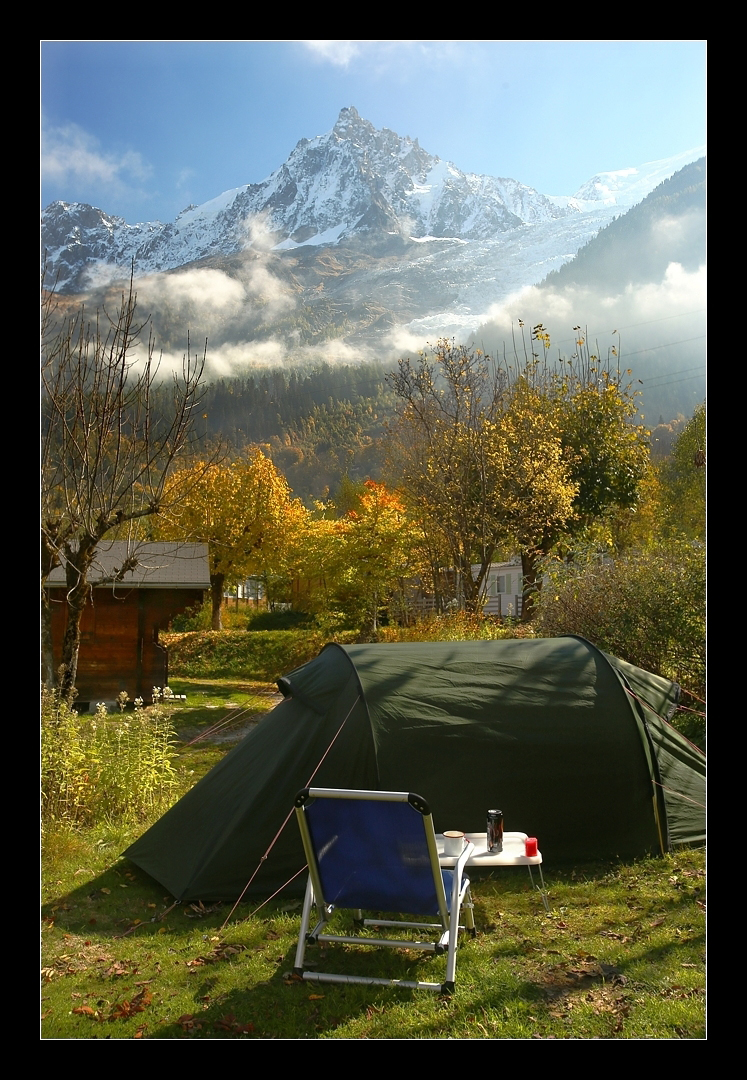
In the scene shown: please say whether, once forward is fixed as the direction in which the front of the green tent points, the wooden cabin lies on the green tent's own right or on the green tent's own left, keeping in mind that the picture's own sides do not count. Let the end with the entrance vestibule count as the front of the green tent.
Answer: on the green tent's own right

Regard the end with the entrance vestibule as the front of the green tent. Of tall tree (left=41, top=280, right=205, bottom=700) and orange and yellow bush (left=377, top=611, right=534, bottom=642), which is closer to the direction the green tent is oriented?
the tall tree

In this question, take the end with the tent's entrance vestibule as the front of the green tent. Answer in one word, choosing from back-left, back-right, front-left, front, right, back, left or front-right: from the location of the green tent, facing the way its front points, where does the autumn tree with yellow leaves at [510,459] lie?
right

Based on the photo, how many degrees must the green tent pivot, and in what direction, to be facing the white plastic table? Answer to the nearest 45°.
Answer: approximately 90° to its left

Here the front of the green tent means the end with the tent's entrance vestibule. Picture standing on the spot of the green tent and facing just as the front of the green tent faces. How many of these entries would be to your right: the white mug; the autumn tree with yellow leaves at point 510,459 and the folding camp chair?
1

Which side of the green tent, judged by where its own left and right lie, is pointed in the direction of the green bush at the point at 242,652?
right

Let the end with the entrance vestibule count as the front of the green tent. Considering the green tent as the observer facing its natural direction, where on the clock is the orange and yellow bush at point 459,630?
The orange and yellow bush is roughly at 3 o'clock from the green tent.

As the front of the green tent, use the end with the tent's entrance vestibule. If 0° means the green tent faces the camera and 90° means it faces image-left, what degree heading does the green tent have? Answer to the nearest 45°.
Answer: approximately 90°

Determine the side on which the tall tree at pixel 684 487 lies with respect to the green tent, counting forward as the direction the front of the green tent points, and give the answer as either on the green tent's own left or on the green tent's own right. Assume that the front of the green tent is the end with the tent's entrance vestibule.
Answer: on the green tent's own right

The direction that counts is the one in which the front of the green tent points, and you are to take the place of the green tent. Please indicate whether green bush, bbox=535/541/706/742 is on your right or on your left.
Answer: on your right

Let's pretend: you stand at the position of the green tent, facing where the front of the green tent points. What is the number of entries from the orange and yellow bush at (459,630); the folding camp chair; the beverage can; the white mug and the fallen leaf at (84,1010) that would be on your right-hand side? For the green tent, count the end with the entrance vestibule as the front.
1

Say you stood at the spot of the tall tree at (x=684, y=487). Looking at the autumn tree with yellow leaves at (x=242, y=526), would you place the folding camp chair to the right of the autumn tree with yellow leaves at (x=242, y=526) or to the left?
left
